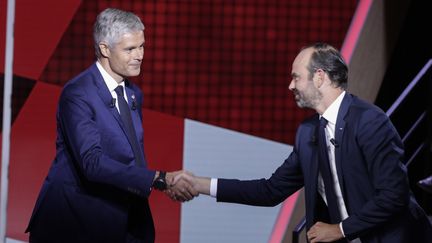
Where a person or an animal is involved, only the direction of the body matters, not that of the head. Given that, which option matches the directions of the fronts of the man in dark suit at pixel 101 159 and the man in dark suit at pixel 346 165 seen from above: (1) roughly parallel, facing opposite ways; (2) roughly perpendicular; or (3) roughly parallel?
roughly perpendicular

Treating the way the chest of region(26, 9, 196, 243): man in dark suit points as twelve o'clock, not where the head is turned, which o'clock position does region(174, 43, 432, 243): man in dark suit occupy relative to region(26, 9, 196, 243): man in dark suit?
region(174, 43, 432, 243): man in dark suit is roughly at 11 o'clock from region(26, 9, 196, 243): man in dark suit.

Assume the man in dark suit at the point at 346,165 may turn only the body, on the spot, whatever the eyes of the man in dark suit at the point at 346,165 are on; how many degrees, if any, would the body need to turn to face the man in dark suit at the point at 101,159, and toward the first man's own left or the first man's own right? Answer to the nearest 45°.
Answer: approximately 45° to the first man's own right

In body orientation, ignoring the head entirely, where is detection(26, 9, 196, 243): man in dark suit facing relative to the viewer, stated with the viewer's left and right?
facing the viewer and to the right of the viewer

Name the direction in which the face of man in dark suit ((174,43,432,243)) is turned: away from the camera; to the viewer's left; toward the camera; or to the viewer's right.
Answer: to the viewer's left

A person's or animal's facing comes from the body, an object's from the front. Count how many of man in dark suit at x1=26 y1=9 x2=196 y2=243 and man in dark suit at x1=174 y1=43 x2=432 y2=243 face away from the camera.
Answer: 0

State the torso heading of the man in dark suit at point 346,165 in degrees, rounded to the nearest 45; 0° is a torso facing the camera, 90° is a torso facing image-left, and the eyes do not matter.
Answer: approximately 45°

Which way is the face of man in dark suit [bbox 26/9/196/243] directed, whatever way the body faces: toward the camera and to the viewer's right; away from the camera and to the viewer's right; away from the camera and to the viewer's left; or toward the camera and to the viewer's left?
toward the camera and to the viewer's right
